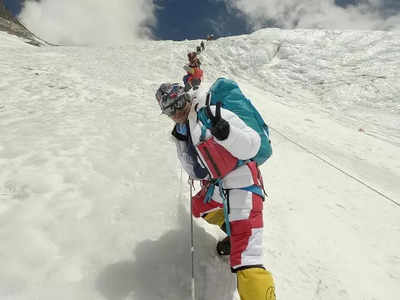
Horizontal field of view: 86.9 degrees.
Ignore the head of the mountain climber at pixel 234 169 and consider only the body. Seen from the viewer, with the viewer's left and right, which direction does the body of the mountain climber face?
facing the viewer and to the left of the viewer
